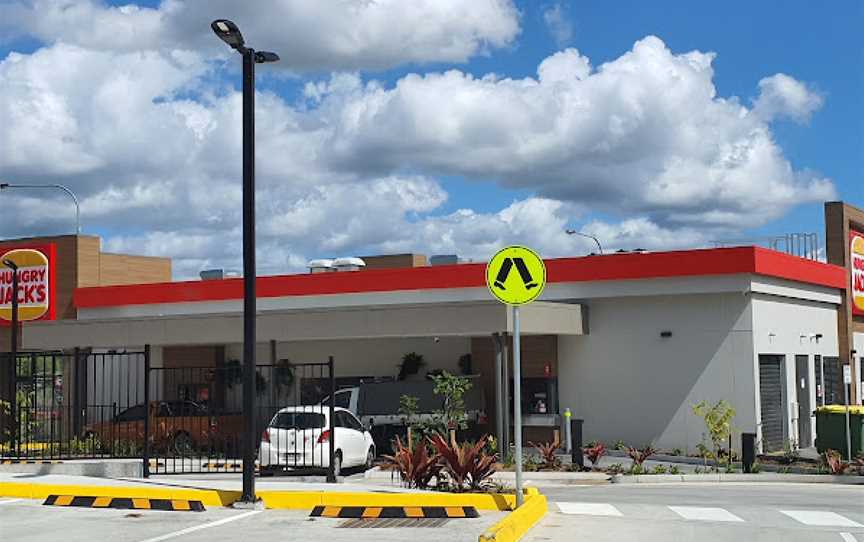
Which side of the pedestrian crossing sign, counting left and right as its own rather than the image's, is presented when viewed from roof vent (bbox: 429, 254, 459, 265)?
back

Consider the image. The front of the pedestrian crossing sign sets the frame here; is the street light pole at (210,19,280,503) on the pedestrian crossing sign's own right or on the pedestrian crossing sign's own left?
on the pedestrian crossing sign's own right

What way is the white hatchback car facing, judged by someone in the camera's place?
facing away from the viewer and to the right of the viewer

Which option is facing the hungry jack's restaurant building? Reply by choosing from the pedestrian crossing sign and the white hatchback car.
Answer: the white hatchback car

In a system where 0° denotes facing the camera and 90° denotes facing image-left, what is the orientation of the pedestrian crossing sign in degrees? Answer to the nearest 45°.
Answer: approximately 0°

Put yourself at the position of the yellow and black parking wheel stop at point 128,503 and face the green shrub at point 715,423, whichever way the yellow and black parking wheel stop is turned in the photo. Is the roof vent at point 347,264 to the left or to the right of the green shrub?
left

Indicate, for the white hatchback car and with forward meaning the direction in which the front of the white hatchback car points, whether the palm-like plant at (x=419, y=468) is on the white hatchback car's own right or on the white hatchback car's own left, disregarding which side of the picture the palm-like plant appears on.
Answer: on the white hatchback car's own right

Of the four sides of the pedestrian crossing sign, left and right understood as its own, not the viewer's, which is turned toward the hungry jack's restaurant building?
back

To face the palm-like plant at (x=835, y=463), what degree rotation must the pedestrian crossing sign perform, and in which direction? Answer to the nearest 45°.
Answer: approximately 135° to its left

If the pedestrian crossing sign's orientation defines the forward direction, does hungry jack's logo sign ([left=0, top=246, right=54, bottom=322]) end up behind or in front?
behind

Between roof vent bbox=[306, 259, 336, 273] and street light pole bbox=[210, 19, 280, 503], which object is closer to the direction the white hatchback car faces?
the roof vent

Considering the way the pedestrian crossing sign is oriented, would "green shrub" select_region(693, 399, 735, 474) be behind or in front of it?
behind

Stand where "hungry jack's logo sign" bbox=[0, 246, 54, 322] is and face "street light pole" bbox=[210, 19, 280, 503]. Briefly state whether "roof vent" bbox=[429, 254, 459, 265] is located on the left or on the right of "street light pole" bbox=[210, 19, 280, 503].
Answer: left

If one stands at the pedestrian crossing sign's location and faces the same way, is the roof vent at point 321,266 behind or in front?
behind
